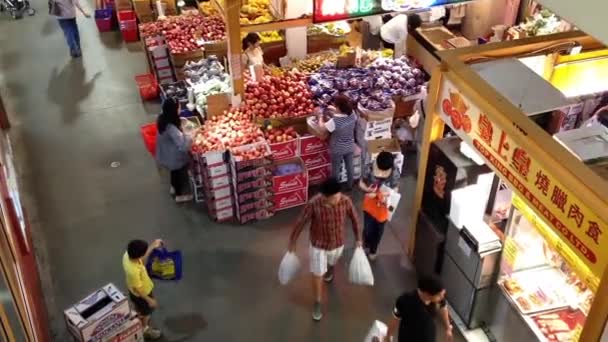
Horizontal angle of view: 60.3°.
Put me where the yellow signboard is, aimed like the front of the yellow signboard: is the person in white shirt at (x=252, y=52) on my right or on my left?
on my right

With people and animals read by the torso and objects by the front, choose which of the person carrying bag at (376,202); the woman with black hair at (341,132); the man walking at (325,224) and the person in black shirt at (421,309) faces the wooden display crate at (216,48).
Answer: the woman with black hair

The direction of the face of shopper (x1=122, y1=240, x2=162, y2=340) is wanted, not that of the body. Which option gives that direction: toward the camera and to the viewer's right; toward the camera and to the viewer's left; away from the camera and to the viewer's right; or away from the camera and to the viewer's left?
away from the camera and to the viewer's right

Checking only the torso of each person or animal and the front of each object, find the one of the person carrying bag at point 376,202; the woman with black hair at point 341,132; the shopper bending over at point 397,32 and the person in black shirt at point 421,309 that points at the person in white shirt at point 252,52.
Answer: the woman with black hair

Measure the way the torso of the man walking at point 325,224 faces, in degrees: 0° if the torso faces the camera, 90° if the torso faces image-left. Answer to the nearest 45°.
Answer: approximately 0°

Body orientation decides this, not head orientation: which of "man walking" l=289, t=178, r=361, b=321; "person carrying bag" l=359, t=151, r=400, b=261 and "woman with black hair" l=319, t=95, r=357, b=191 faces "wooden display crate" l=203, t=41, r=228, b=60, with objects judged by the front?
the woman with black hair

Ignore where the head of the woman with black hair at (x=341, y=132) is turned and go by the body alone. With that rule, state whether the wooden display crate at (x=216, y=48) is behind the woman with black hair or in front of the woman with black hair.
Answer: in front
